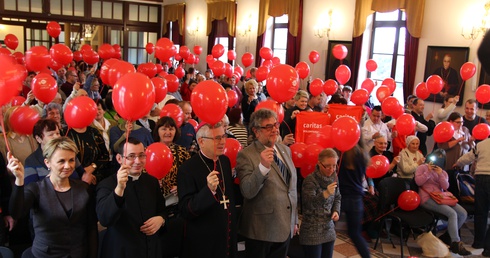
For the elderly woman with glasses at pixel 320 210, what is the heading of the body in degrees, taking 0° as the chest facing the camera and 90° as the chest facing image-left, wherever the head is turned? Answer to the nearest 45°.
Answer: approximately 315°

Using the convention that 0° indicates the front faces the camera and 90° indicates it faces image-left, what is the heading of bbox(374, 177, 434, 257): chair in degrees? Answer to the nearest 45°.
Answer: approximately 315°

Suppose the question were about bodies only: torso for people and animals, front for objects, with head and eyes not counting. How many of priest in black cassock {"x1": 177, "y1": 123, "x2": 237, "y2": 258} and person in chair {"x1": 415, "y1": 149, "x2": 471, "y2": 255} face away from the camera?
0

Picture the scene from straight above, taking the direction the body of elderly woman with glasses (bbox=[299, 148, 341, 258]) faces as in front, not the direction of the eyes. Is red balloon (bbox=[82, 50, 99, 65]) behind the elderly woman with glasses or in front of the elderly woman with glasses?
behind

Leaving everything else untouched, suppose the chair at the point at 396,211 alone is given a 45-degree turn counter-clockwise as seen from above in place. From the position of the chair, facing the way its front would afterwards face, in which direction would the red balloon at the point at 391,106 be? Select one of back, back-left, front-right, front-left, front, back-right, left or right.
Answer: left

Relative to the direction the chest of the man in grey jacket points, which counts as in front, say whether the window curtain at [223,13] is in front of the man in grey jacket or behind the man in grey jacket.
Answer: behind

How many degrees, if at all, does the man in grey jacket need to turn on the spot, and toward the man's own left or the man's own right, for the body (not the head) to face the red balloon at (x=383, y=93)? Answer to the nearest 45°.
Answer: approximately 90° to the man's own left

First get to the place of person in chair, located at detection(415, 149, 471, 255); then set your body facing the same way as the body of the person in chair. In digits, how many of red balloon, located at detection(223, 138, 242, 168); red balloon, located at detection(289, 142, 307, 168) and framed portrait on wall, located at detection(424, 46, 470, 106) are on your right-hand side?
2

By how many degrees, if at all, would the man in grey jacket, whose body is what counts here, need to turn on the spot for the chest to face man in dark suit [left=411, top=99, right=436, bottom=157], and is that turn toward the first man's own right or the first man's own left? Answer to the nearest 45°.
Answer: approximately 90° to the first man's own left

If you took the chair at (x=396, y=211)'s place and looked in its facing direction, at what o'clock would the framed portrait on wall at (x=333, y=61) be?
The framed portrait on wall is roughly at 7 o'clock from the chair.

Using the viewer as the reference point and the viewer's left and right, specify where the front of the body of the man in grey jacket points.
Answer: facing the viewer and to the right of the viewer

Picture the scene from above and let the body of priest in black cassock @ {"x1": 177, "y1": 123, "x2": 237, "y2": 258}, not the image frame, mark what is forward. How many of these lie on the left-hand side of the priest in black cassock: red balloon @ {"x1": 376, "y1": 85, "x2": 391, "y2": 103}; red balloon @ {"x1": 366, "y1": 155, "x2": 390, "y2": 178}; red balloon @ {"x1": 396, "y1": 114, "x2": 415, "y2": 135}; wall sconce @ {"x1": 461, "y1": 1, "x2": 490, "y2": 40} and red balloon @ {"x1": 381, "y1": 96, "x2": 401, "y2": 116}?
5

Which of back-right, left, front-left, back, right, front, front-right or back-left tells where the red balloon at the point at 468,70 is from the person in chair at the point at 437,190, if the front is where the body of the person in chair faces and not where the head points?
back-left

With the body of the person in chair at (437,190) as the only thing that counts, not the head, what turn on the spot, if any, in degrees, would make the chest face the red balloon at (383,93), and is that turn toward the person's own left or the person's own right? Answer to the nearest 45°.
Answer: approximately 180°
